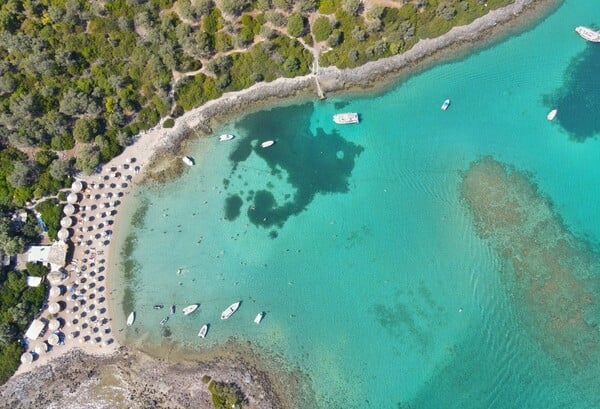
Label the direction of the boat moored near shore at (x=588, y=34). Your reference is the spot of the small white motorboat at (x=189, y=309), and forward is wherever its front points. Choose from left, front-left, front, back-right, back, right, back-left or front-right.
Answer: front-right

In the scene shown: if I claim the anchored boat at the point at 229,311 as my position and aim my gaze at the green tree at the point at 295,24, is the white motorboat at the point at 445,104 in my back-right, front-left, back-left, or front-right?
front-right

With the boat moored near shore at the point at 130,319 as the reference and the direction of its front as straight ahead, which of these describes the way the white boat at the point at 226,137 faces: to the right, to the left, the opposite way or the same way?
to the right

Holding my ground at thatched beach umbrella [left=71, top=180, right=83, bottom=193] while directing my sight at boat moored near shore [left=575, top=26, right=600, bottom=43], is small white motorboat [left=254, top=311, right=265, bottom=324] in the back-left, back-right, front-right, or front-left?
front-right

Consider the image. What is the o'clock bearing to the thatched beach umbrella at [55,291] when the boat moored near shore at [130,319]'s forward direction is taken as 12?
The thatched beach umbrella is roughly at 10 o'clock from the boat moored near shore.

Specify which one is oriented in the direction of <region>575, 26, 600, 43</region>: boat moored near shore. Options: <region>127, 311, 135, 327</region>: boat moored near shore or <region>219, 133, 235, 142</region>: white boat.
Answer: the white boat

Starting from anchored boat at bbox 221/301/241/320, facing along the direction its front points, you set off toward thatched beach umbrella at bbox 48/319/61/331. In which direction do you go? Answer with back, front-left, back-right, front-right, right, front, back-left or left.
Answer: back-left

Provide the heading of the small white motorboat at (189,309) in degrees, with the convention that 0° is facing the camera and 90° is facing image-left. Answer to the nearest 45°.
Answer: approximately 225°

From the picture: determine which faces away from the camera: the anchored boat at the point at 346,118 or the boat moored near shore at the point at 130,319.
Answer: the boat moored near shore

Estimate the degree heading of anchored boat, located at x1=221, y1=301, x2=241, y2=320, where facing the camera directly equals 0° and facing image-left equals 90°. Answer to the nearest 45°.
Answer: approximately 225°

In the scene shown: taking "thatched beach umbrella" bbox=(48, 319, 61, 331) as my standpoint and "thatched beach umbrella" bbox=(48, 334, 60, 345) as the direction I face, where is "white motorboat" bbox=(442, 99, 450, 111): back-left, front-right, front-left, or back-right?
back-left

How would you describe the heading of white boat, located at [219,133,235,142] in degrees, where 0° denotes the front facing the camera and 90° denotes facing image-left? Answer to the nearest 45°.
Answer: approximately 270°

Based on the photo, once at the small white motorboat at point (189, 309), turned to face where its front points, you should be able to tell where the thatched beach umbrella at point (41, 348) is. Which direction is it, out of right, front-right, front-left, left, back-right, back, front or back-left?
back-left
